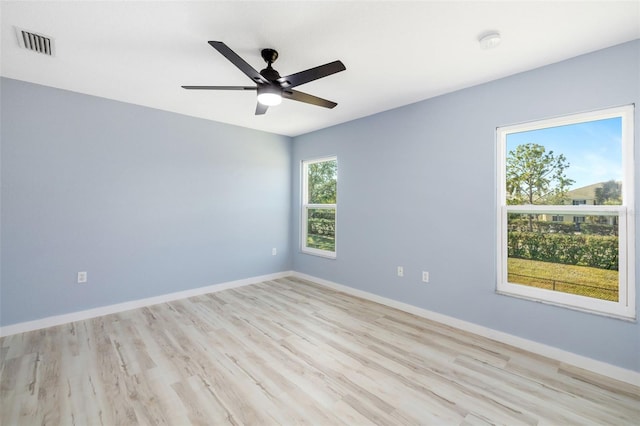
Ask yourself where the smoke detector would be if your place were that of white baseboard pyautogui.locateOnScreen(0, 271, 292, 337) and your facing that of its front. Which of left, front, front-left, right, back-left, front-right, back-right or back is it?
front

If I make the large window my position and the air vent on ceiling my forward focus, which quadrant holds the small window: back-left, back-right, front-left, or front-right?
front-right

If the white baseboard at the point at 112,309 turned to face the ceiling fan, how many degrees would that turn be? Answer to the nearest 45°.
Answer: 0° — it already faces it

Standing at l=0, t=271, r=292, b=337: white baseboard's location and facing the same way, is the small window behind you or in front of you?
in front

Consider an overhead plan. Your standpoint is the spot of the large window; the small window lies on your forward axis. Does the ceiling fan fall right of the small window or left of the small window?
left

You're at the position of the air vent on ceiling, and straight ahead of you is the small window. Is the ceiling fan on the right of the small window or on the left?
right

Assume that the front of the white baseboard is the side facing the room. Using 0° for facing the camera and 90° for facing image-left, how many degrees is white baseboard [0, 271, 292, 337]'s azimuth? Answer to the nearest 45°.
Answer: approximately 315°

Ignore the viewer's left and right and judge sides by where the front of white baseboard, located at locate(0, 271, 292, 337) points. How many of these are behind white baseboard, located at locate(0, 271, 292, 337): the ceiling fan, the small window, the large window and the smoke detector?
0

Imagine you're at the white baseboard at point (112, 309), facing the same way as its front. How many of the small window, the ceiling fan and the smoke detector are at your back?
0

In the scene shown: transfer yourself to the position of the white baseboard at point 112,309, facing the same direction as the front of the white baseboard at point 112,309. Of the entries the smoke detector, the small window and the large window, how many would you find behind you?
0
